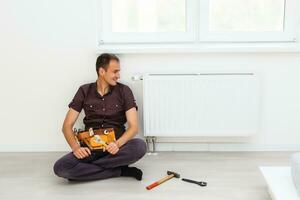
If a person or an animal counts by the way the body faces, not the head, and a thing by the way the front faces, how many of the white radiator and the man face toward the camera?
2

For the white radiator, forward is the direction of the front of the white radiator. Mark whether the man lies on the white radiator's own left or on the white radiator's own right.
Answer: on the white radiator's own right

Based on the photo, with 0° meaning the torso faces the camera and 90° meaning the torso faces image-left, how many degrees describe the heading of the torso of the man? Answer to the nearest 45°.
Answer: approximately 0°

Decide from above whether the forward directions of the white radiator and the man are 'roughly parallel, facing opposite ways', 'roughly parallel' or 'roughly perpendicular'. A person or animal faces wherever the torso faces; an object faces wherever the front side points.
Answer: roughly parallel

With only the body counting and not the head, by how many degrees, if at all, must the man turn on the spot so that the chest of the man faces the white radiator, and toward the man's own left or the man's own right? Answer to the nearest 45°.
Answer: approximately 90° to the man's own left

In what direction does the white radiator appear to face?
toward the camera

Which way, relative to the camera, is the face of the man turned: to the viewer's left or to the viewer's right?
to the viewer's right
